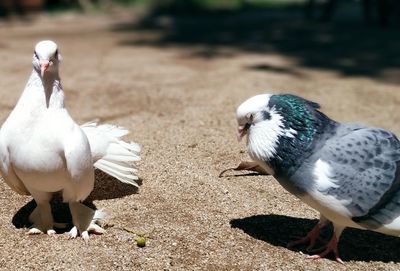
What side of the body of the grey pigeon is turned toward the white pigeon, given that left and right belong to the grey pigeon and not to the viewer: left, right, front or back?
front

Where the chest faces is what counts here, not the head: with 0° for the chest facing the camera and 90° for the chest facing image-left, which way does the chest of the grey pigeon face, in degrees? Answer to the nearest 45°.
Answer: approximately 90°
